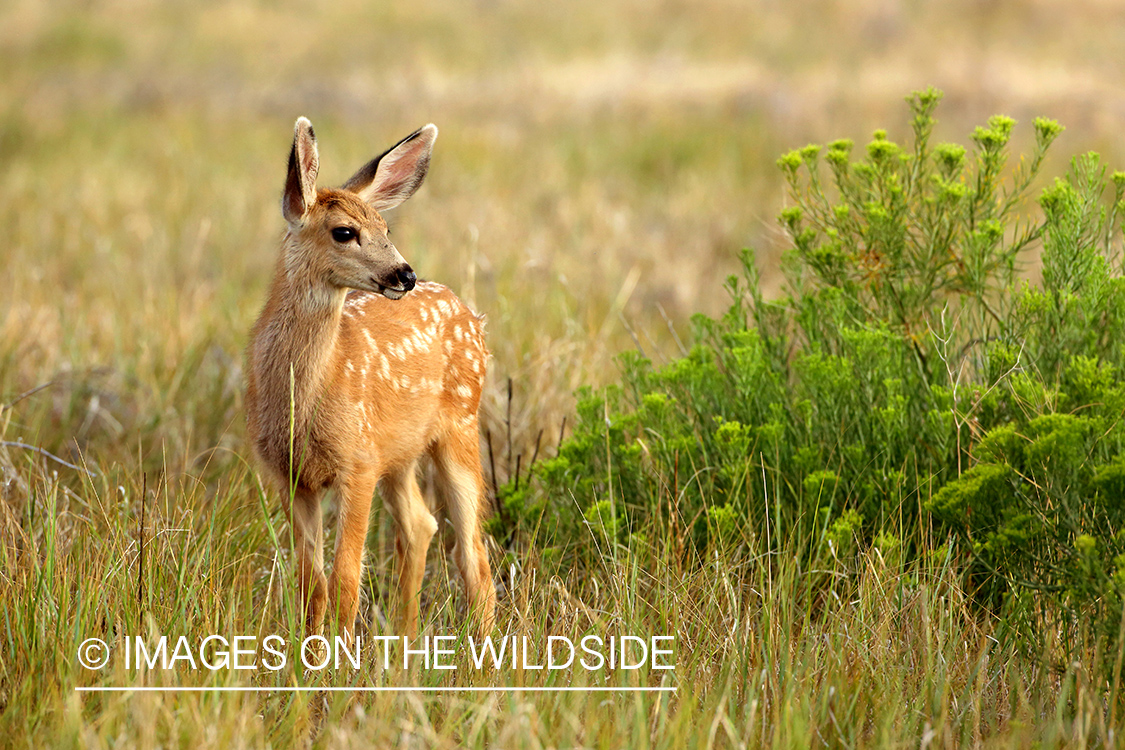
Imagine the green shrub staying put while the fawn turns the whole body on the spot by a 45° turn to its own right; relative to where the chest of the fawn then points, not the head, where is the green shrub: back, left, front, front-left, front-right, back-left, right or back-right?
back

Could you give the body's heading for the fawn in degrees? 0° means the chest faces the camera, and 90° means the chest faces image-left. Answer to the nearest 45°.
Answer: approximately 45°
